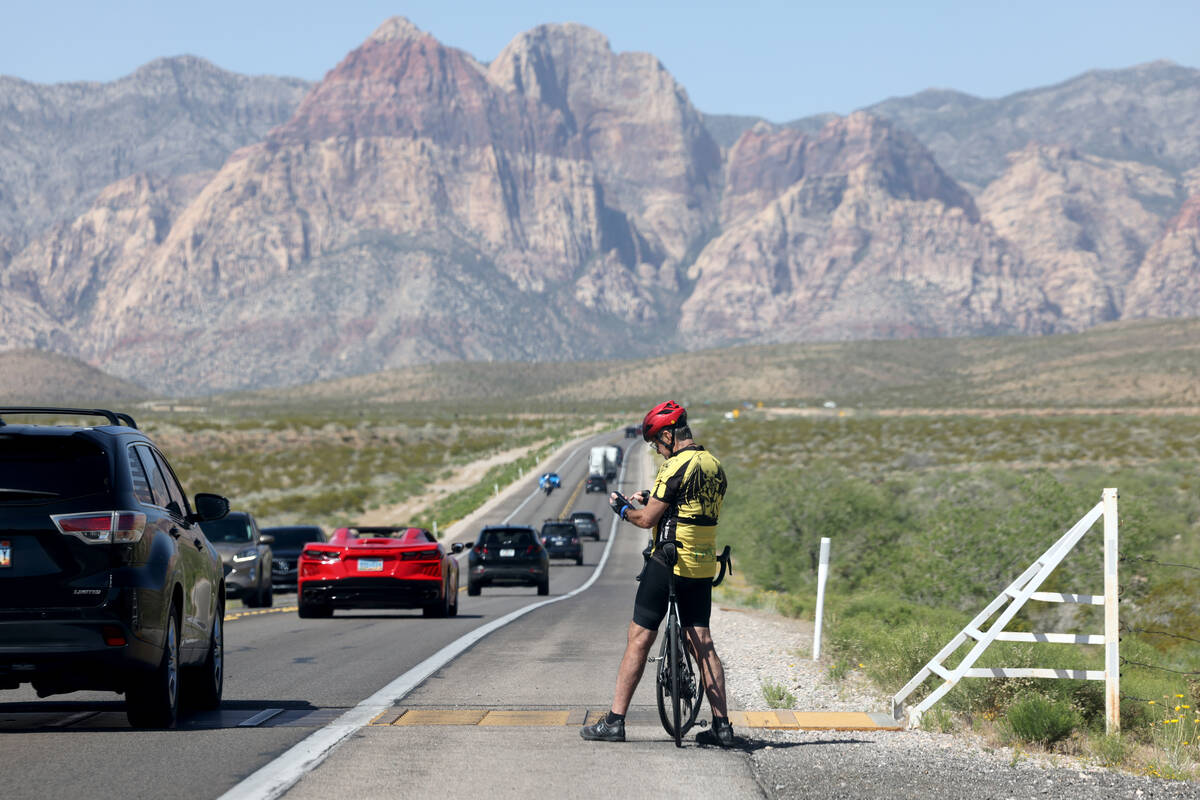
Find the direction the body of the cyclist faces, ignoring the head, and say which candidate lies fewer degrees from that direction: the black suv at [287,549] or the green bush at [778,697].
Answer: the black suv

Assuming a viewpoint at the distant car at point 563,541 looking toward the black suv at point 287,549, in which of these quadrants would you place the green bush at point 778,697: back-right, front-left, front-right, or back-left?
front-left

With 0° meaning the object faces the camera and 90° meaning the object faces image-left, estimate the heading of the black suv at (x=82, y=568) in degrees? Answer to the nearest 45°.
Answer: approximately 180°

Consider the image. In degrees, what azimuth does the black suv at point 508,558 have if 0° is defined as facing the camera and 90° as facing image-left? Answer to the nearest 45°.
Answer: approximately 180°

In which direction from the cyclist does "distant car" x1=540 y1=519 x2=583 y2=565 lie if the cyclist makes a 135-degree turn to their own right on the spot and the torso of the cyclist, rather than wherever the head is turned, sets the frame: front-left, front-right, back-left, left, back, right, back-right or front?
left

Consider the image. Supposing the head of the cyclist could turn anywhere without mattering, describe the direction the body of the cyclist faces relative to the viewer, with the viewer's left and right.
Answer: facing away from the viewer and to the left of the viewer

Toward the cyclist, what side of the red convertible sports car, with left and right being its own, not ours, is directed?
back

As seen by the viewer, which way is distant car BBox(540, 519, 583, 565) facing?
away from the camera

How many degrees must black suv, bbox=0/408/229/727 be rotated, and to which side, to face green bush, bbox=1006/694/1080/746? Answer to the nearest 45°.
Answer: approximately 90° to its right

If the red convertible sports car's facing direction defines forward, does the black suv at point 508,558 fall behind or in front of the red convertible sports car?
in front

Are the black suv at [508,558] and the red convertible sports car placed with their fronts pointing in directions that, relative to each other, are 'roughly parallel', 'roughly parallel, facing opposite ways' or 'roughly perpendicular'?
roughly parallel

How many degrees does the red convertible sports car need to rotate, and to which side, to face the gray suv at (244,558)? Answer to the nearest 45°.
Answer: approximately 45° to its left

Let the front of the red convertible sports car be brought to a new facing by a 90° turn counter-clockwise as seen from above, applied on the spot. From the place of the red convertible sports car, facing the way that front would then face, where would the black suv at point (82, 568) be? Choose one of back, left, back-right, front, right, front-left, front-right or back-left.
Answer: left

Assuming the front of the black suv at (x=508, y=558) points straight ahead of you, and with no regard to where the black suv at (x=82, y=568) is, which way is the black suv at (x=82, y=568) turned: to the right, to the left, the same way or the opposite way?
the same way

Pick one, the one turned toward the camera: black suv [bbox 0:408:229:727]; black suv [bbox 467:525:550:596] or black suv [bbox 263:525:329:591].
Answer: black suv [bbox 263:525:329:591]

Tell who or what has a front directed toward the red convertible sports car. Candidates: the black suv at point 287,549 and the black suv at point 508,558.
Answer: the black suv at point 287,549

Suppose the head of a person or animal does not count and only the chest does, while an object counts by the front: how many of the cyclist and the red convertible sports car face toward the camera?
0

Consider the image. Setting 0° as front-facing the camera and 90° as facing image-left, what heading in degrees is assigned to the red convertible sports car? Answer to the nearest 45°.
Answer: approximately 180°

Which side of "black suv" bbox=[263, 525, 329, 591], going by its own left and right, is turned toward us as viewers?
front

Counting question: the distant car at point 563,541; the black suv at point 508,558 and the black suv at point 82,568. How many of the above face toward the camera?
0
